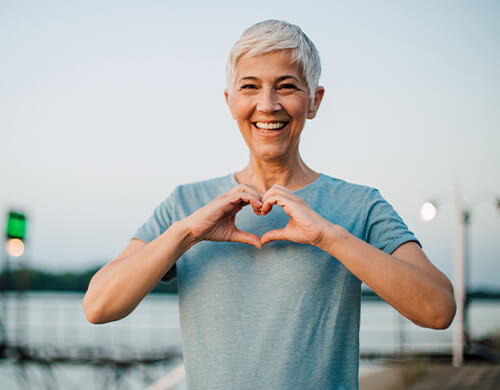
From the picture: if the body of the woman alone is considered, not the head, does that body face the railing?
no

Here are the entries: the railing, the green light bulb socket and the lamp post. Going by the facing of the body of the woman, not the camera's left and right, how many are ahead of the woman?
0

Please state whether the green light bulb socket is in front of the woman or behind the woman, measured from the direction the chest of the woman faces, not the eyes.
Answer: behind

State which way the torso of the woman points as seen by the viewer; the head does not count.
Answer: toward the camera

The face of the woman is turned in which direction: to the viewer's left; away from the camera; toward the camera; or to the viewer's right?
toward the camera

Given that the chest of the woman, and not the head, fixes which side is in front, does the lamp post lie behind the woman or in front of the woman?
behind
